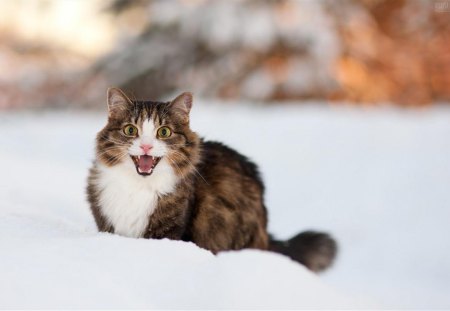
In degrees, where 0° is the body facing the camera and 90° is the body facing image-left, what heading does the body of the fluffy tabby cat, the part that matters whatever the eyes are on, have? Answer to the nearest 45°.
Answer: approximately 45°
